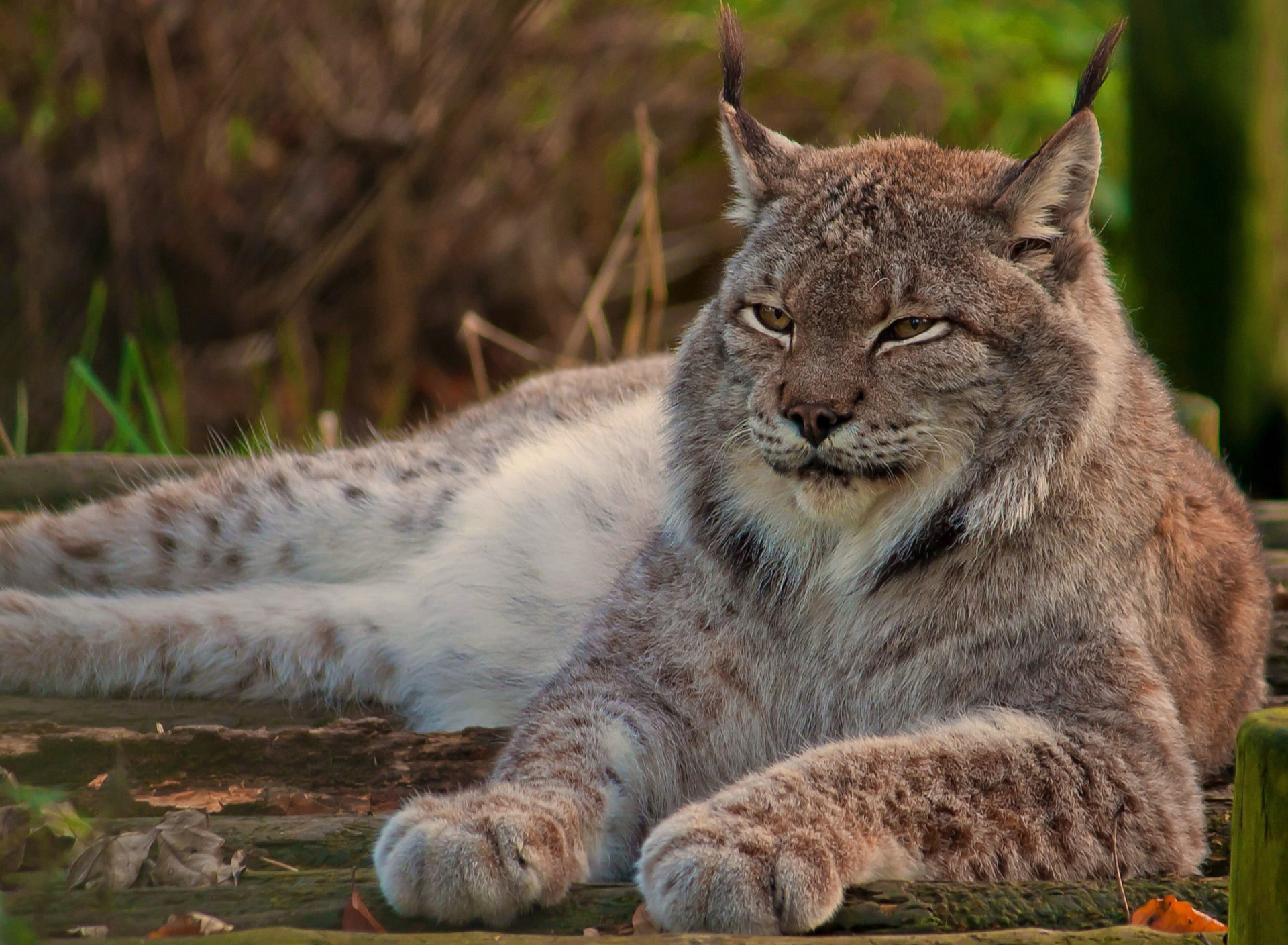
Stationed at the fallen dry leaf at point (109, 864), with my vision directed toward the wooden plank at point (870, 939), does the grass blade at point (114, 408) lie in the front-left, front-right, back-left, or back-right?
back-left
